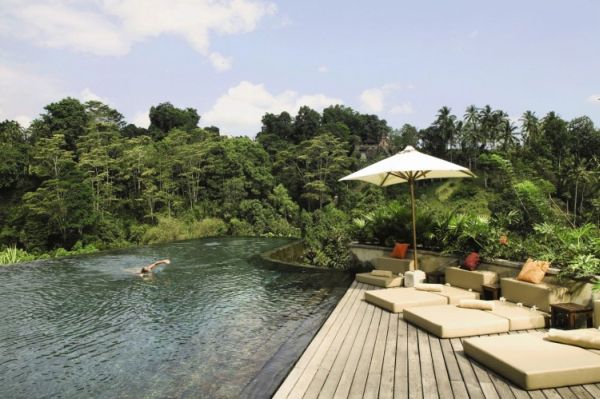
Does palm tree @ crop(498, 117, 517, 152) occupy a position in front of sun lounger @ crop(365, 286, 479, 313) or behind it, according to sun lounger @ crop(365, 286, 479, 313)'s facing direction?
behind

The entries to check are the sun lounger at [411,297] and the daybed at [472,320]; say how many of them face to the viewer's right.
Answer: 0

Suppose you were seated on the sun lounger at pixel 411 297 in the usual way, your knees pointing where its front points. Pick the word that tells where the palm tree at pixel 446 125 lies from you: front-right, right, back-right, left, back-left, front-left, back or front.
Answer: back-right

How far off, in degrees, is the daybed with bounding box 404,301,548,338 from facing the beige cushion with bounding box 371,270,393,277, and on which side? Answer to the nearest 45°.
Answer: approximately 90° to its right

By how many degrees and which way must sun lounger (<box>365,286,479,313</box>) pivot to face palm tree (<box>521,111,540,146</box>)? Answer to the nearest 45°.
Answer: approximately 135° to its right

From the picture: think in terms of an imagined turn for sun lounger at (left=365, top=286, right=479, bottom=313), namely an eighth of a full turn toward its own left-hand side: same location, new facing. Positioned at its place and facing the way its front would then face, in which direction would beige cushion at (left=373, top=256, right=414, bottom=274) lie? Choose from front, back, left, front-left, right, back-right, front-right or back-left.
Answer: back

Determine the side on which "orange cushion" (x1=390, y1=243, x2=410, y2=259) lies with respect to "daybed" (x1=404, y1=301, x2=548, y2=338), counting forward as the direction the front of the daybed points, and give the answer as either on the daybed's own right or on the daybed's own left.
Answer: on the daybed's own right

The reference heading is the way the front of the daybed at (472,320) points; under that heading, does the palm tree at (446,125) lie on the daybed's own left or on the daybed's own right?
on the daybed's own right

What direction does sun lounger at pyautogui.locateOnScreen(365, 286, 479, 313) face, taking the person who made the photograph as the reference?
facing the viewer and to the left of the viewer

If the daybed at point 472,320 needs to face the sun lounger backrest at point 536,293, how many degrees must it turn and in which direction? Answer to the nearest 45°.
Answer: approximately 180°

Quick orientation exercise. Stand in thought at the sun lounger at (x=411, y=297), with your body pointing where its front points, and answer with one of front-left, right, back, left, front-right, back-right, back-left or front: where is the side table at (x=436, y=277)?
back-right

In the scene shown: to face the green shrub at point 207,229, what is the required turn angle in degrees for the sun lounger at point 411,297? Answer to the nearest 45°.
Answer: approximately 90° to its right

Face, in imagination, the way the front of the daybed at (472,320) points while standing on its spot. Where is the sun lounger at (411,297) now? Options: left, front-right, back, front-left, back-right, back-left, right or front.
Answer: right
